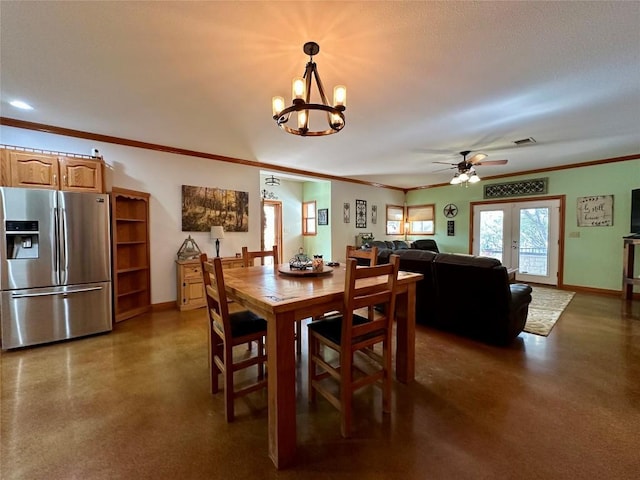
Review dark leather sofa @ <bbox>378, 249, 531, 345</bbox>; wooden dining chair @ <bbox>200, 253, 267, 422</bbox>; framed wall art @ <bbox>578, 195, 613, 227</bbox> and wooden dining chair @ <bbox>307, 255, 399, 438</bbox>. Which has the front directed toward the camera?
the framed wall art

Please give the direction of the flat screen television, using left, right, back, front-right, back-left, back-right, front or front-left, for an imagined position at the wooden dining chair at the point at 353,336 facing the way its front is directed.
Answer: right

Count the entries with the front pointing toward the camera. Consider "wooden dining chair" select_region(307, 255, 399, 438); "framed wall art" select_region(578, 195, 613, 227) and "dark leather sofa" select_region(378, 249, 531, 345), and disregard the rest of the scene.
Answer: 1

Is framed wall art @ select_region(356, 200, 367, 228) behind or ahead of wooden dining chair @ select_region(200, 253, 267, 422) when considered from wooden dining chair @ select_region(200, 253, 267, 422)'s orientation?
ahead

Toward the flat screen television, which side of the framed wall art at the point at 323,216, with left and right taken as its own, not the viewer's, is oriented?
left

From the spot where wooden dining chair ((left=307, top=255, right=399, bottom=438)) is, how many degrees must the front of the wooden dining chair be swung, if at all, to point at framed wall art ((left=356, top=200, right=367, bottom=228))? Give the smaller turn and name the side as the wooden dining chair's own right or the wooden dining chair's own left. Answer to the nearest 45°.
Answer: approximately 45° to the wooden dining chair's own right

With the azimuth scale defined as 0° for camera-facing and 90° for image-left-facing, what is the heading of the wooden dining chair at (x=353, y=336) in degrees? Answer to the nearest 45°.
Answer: approximately 135°

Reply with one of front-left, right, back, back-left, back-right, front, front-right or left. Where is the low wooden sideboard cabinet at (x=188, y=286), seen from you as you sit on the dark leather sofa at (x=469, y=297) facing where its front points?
back-left

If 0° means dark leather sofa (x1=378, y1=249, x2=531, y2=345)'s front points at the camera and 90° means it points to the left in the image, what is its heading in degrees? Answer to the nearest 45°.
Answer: approximately 225°

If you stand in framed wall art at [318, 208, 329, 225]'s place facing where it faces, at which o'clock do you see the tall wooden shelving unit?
The tall wooden shelving unit is roughly at 12 o'clock from the framed wall art.

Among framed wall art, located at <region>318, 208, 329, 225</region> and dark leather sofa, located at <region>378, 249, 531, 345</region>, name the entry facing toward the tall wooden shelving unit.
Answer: the framed wall art

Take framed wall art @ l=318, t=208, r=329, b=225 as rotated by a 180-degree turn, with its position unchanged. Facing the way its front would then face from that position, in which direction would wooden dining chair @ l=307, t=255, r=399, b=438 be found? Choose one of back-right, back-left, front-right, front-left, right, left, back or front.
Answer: back-right

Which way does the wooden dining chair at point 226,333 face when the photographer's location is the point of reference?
facing away from the viewer and to the right of the viewer
